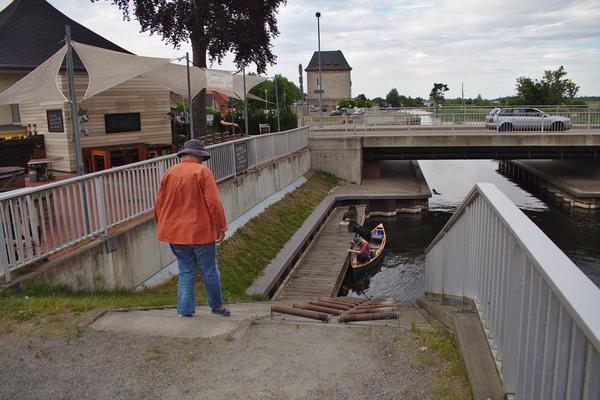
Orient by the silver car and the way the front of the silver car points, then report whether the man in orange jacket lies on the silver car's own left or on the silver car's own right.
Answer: on the silver car's own right

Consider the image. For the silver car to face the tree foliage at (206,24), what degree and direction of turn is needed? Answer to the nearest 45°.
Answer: approximately 135° to its right

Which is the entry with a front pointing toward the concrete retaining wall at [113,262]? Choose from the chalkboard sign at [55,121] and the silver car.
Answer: the chalkboard sign

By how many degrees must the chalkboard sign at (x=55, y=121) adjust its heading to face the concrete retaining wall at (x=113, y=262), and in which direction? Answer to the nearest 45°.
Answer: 0° — it already faces it

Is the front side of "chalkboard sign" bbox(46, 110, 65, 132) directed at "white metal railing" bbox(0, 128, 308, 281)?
yes

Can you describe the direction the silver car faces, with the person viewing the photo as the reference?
facing to the right of the viewer

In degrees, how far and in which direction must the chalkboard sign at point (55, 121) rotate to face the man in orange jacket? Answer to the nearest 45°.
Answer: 0° — it already faces them

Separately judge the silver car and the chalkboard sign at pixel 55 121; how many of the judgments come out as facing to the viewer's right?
1

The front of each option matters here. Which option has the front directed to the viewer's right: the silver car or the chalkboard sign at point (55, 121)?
the silver car

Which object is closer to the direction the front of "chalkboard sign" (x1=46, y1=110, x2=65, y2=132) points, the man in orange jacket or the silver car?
the man in orange jacket

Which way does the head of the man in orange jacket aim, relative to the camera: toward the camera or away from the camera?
away from the camera
